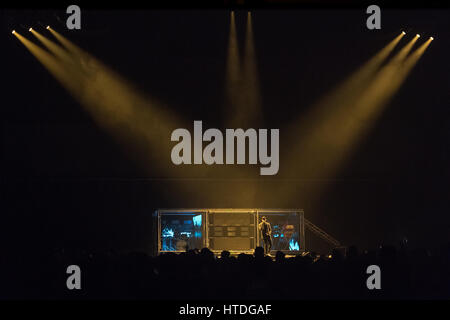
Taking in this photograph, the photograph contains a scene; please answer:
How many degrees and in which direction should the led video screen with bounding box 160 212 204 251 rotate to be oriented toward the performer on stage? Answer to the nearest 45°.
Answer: approximately 90° to its left

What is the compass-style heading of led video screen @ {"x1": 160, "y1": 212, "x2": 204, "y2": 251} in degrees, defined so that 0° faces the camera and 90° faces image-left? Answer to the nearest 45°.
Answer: approximately 0°

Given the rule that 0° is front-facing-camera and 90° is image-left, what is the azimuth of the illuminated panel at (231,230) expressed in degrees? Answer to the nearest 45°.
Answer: approximately 0°

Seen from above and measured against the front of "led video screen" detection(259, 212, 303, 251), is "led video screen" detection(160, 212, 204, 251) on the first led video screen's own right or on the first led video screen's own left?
on the first led video screen's own right

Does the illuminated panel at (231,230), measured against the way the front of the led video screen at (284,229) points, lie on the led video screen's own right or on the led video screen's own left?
on the led video screen's own right

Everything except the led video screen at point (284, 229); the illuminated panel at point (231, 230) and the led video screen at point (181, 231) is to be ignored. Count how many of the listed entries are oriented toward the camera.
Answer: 3
